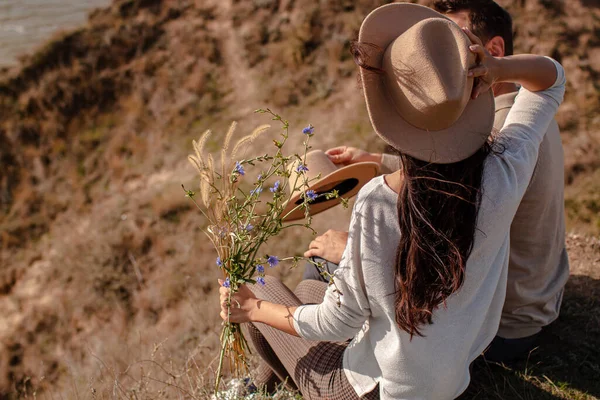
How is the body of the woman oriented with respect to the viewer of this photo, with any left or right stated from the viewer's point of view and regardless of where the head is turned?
facing away from the viewer and to the left of the viewer

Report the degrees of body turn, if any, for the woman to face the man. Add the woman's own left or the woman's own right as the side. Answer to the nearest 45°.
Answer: approximately 90° to the woman's own right
